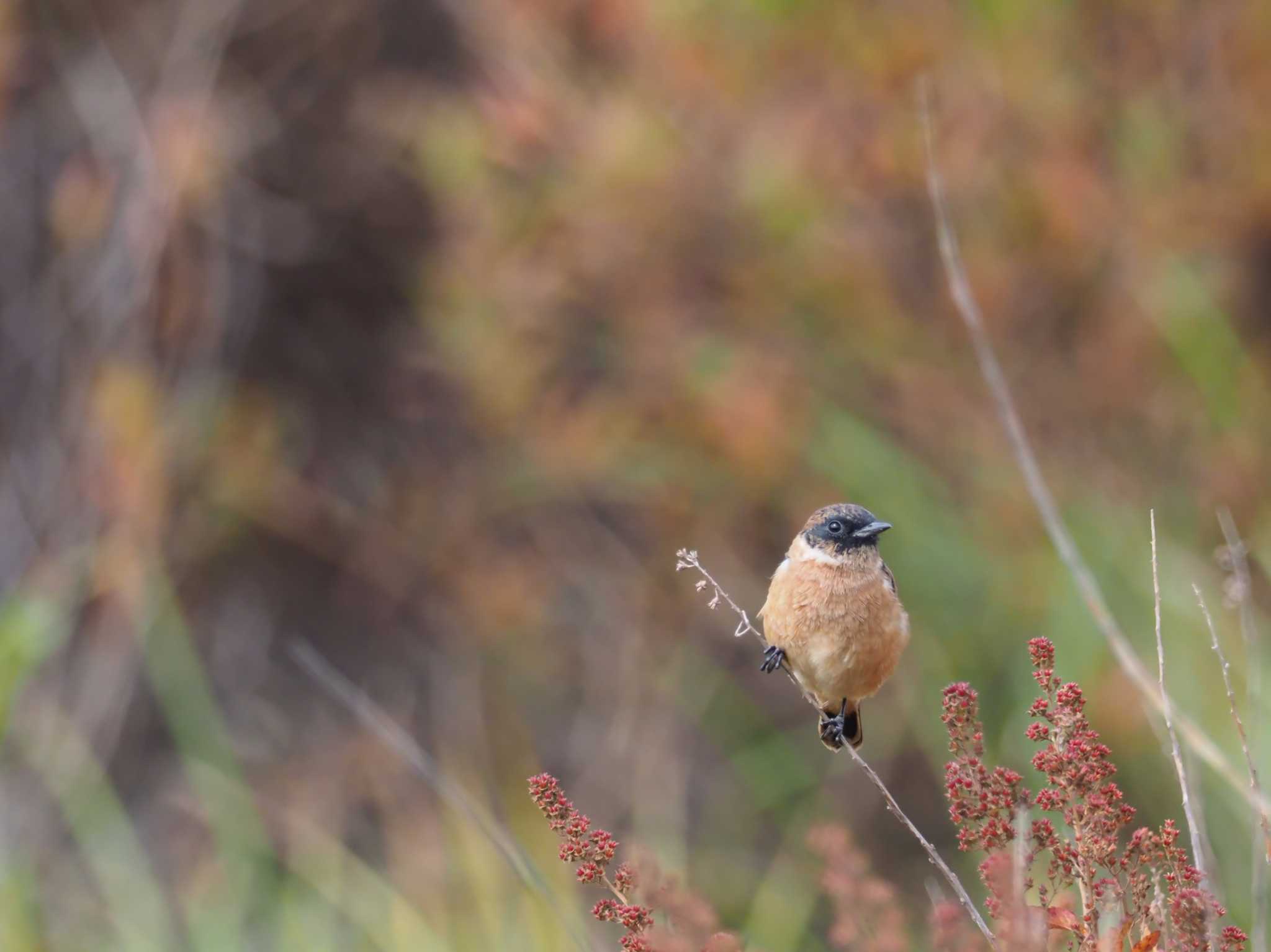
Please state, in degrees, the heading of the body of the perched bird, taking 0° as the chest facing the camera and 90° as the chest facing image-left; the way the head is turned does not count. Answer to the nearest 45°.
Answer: approximately 0°
